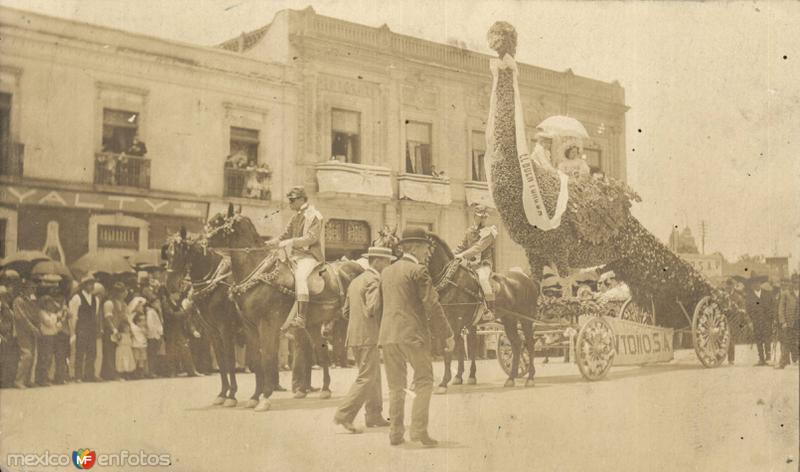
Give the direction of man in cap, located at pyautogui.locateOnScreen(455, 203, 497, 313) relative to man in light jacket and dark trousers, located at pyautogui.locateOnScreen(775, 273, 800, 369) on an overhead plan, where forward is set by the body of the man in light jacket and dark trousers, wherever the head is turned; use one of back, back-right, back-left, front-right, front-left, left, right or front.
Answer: front

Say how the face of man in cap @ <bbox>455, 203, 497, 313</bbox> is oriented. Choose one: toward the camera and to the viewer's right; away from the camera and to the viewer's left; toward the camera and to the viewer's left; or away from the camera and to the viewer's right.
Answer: toward the camera and to the viewer's left

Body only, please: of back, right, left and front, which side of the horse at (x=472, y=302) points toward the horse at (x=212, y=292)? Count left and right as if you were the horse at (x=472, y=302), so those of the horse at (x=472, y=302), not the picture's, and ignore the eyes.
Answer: front

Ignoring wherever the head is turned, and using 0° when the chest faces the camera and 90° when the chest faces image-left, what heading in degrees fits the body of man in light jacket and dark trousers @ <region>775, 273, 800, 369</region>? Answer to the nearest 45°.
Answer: approximately 45°

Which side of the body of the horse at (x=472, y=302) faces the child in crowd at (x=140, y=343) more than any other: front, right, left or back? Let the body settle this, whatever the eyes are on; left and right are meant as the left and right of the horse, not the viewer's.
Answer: front

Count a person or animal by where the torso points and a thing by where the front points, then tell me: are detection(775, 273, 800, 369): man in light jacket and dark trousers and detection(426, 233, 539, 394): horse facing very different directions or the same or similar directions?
same or similar directions

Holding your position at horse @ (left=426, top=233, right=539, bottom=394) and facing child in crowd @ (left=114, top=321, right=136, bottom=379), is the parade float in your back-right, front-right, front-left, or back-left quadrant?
back-right

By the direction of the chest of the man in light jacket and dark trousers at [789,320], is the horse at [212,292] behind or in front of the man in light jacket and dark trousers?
in front

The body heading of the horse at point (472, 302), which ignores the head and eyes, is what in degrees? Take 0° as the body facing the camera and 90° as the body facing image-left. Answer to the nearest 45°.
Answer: approximately 90°

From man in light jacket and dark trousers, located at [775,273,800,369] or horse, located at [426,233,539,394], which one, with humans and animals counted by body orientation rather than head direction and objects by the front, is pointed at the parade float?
the man in light jacket and dark trousers

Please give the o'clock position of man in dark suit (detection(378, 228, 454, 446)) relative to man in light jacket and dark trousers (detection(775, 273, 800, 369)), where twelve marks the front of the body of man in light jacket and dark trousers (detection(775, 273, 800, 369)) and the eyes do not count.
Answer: man in dark suit (detection(378, 228, 454, 446)) is roughly at 12 o'clock from man in light jacket and dark trousers (detection(775, 273, 800, 369)).

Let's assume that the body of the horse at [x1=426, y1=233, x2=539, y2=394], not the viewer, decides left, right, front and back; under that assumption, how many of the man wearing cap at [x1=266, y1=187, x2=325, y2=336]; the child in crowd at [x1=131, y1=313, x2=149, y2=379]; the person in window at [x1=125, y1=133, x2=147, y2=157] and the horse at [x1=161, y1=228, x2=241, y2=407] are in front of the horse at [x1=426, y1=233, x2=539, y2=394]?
4
